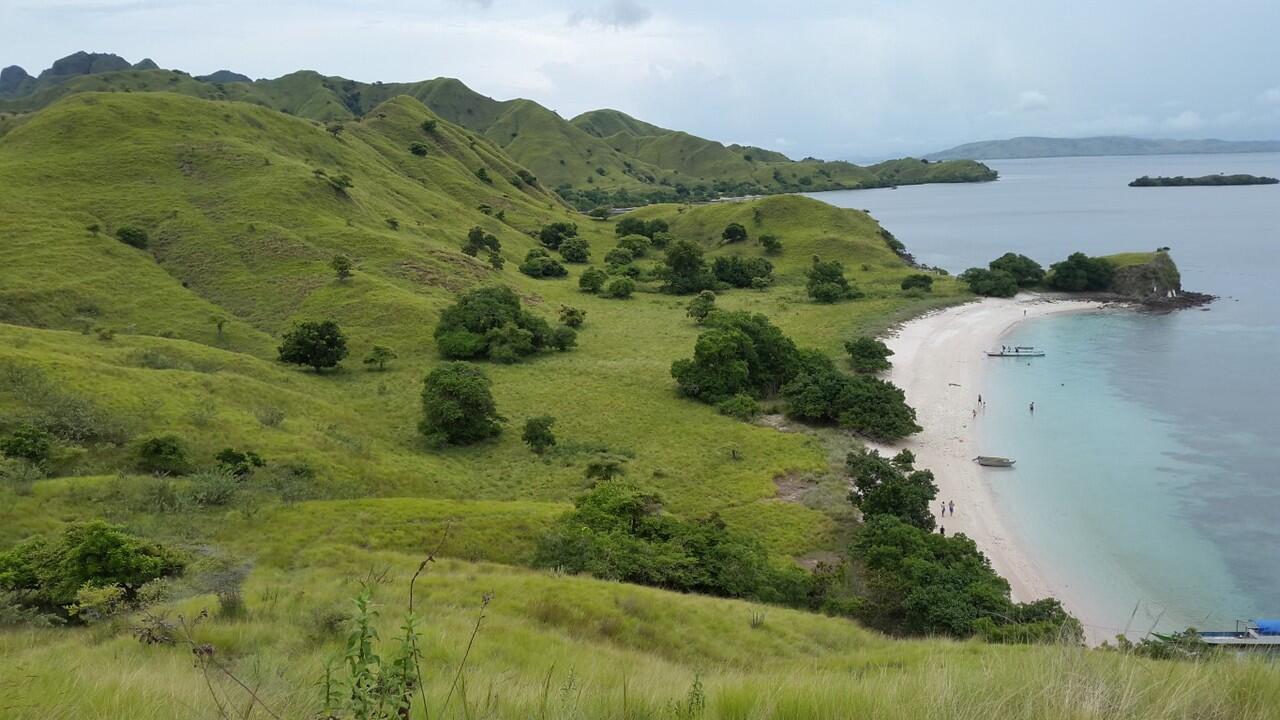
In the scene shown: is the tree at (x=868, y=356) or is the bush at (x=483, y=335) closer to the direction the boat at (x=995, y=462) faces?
the bush

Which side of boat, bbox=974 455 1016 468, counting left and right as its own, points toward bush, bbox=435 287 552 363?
front

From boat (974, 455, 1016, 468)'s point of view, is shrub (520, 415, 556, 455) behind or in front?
in front

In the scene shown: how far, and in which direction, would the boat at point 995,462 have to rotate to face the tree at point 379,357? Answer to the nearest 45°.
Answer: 0° — it already faces it

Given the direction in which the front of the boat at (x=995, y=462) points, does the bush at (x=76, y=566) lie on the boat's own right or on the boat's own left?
on the boat's own left

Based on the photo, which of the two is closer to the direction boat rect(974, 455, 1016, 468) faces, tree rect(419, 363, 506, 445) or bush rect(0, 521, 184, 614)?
the tree

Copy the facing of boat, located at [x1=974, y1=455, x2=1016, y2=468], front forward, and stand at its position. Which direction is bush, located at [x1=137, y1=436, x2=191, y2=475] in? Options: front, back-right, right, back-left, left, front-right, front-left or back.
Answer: front-left

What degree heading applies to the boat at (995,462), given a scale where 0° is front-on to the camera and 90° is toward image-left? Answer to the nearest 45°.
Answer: approximately 90°
